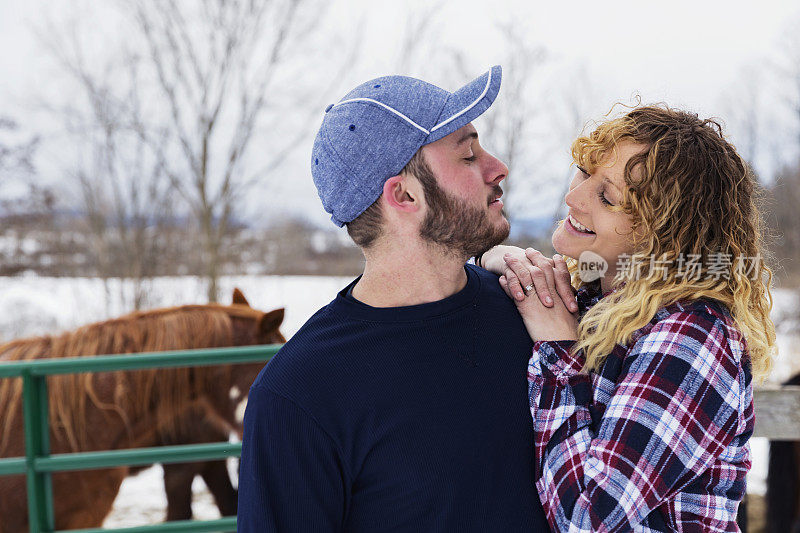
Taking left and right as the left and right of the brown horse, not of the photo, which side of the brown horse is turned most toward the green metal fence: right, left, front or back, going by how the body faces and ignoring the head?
right

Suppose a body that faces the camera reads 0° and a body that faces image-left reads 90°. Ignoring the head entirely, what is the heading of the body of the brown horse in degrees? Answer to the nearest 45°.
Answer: approximately 270°

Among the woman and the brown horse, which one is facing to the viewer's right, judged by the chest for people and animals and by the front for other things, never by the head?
the brown horse

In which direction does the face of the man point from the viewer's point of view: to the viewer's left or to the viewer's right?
to the viewer's right

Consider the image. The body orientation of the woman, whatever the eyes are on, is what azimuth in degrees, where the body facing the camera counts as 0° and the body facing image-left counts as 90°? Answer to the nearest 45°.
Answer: approximately 90°

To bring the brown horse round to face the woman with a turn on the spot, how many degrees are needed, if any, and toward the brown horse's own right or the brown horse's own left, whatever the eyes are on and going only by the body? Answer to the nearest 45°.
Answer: approximately 45° to the brown horse's own right

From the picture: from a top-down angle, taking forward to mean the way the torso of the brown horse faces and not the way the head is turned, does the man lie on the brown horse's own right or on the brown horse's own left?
on the brown horse's own right

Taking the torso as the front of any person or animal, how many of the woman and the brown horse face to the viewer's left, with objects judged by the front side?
1

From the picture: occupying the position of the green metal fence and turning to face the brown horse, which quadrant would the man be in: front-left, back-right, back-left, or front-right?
back-right

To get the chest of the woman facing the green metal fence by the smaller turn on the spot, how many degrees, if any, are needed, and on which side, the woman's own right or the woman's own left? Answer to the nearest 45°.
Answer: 0° — they already face it
